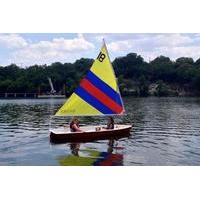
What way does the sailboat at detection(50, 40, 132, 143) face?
to the viewer's right
